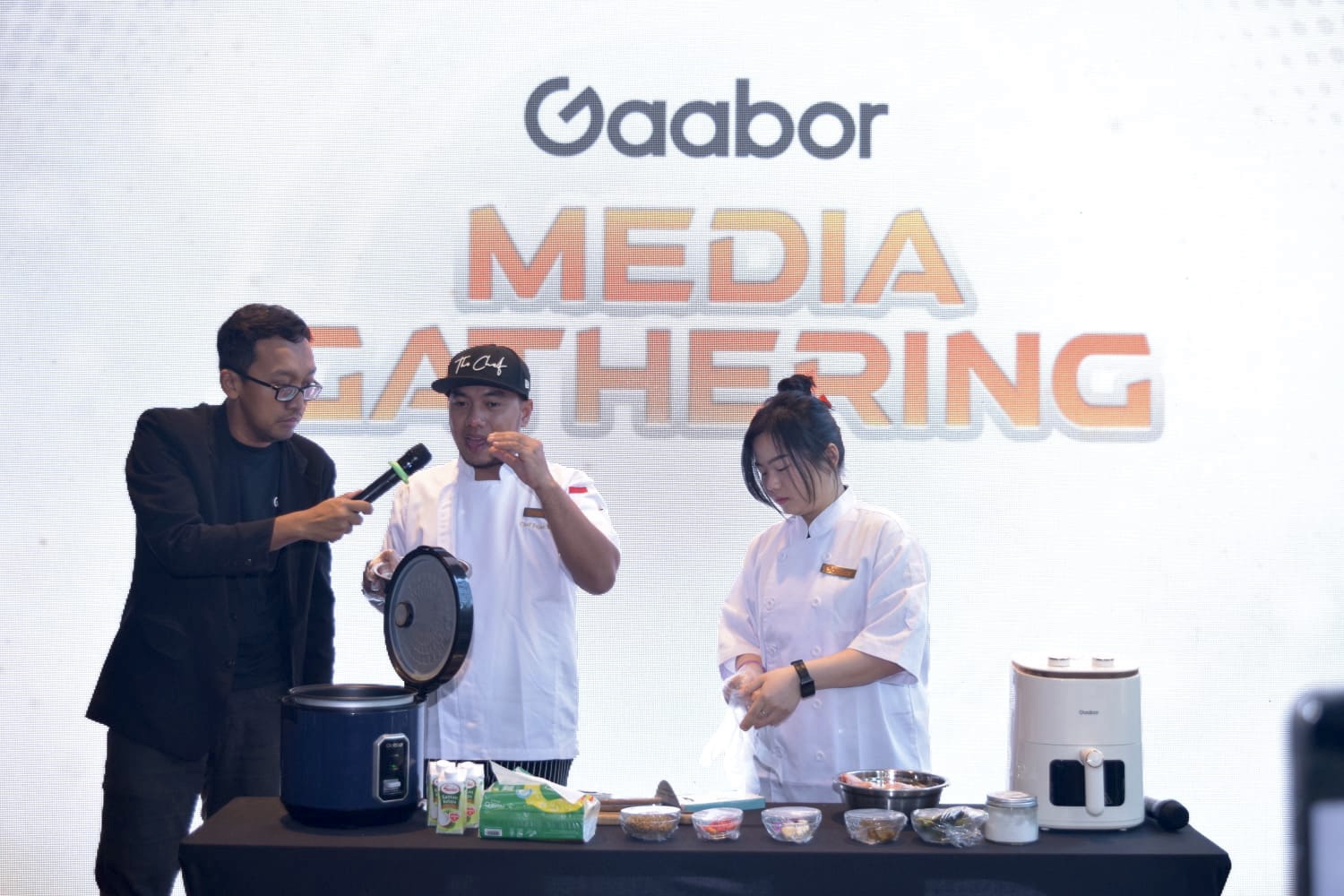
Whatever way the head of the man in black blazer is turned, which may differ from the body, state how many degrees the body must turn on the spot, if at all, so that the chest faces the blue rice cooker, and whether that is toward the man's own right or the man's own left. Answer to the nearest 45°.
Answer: approximately 45° to the man's own right

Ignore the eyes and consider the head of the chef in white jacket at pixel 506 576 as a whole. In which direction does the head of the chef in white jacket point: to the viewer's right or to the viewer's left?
to the viewer's left

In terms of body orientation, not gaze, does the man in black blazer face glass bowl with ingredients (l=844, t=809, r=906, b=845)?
yes

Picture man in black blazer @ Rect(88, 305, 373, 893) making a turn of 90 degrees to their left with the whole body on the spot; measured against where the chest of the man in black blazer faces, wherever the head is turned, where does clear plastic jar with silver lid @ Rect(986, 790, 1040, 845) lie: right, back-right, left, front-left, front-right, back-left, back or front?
right

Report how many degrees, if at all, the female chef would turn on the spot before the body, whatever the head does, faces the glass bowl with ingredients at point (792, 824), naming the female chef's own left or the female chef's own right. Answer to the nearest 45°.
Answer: approximately 45° to the female chef's own left

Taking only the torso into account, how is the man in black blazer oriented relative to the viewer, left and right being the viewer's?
facing the viewer and to the right of the viewer

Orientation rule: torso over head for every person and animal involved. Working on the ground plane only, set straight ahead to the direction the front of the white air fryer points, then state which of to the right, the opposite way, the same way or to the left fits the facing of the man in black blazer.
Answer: to the left

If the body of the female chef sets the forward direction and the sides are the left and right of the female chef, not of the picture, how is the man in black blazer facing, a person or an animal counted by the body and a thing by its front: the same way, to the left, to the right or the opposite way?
to the left

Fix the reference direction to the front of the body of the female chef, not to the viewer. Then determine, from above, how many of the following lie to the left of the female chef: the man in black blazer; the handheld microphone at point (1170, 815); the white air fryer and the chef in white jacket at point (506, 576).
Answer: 2

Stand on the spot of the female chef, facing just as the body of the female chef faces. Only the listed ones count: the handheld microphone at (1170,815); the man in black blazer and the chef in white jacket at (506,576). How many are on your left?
1

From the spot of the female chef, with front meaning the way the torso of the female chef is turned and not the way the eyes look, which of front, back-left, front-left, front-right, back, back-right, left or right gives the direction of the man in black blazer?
front-right

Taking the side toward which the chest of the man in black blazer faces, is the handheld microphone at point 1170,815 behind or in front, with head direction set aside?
in front

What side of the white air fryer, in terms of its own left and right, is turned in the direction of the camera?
front

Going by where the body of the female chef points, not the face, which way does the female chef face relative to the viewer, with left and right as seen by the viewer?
facing the viewer and to the left of the viewer

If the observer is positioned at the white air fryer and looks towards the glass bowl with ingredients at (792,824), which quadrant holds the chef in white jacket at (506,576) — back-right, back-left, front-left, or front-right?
front-right
